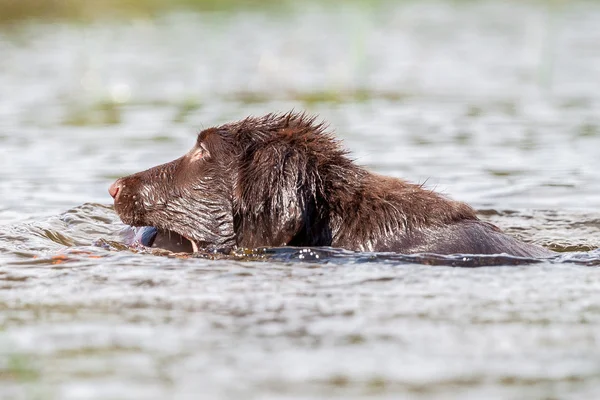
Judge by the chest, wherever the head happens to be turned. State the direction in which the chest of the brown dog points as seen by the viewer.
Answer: to the viewer's left
